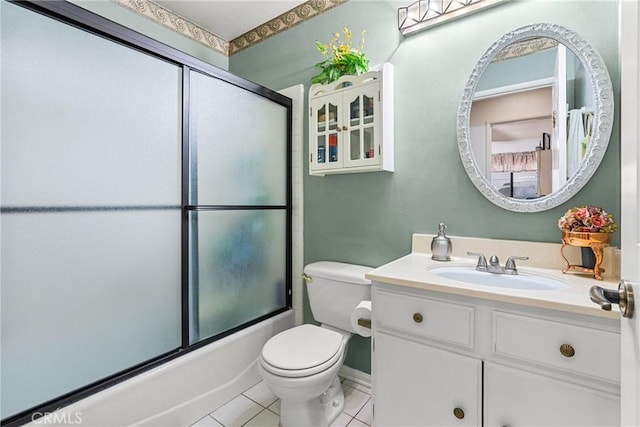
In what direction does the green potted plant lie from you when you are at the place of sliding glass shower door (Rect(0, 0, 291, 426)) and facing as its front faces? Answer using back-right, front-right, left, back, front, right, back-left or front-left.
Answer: front-left

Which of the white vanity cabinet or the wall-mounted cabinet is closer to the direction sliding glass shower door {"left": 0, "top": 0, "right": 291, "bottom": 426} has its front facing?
the white vanity cabinet

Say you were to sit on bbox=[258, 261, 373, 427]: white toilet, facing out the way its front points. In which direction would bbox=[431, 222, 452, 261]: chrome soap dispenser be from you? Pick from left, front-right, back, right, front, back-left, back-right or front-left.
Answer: back-left

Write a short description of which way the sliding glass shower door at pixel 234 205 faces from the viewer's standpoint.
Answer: facing the viewer and to the right of the viewer

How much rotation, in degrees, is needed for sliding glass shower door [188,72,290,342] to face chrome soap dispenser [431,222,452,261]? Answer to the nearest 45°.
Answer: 0° — it already faces it

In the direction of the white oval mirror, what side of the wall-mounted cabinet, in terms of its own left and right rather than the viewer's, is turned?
left

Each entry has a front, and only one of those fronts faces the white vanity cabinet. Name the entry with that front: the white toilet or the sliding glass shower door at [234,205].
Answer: the sliding glass shower door

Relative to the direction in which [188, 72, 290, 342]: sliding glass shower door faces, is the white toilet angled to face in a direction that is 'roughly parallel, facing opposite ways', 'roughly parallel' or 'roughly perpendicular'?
roughly perpendicular

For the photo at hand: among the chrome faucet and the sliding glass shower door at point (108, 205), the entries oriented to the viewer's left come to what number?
0

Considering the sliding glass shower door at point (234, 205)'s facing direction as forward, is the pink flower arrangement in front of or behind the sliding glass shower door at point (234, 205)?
in front

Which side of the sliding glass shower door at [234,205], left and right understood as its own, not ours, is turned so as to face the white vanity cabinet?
front
